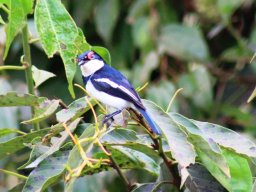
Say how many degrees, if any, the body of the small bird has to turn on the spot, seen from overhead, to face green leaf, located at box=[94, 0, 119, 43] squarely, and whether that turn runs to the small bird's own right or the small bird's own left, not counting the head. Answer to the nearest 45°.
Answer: approximately 90° to the small bird's own right

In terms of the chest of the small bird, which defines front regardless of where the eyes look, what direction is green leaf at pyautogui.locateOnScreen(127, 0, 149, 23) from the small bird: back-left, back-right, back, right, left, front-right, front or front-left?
right

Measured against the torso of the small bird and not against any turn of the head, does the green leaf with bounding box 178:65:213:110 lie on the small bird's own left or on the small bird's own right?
on the small bird's own right

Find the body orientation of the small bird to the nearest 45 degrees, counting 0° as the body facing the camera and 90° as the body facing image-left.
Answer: approximately 90°

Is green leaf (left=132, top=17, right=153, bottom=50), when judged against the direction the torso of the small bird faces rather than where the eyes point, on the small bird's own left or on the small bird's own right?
on the small bird's own right
